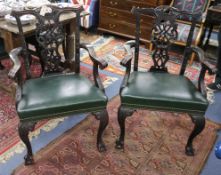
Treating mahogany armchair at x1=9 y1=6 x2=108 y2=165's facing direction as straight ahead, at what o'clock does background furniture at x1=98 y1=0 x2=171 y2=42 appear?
The background furniture is roughly at 7 o'clock from the mahogany armchair.

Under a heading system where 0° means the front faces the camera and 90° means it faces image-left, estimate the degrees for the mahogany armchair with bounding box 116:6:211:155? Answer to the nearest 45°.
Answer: approximately 0°

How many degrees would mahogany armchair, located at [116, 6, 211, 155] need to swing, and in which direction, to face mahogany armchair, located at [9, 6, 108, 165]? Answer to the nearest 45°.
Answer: approximately 45° to its right

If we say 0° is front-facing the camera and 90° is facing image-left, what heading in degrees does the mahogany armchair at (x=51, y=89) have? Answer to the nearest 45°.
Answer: approximately 0°

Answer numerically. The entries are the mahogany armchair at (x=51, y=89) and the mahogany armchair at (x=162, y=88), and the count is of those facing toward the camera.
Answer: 2

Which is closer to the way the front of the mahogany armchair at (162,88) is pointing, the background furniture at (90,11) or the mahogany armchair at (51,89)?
the mahogany armchair

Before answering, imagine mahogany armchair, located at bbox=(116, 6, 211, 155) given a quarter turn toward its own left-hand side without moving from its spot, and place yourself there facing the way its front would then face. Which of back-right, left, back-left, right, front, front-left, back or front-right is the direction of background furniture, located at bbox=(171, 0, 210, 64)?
left

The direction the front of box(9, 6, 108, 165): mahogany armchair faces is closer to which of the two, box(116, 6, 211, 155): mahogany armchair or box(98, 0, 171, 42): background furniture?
the mahogany armchair

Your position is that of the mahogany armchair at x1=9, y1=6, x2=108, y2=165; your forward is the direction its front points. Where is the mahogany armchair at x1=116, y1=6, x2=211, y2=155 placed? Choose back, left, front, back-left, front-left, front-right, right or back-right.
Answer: left
